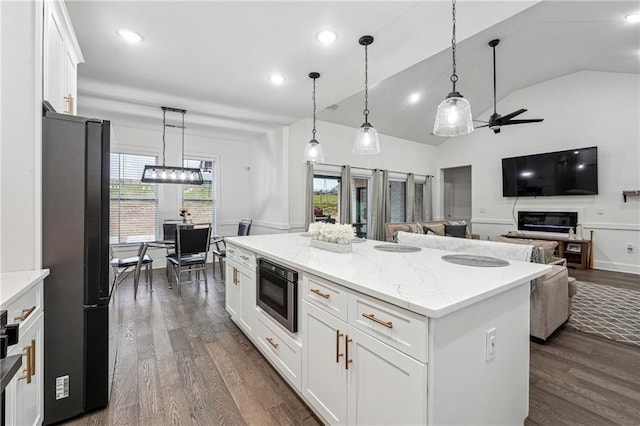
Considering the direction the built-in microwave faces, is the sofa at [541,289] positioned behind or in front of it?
behind

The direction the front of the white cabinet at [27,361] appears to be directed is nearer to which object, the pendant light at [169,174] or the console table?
the console table

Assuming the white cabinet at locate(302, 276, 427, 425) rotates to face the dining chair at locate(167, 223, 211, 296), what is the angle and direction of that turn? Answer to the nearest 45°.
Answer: approximately 90° to its right

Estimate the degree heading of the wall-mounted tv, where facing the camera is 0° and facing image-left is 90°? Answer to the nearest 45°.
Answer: approximately 45°

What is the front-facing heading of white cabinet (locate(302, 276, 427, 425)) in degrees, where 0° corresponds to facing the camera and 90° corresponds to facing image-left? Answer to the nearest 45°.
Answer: approximately 45°

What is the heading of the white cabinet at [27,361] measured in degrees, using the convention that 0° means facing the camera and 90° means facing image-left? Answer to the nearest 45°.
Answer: approximately 315°

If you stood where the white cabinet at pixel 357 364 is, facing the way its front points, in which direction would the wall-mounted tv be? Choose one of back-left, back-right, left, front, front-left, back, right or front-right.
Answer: back

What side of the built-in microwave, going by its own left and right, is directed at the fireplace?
back
